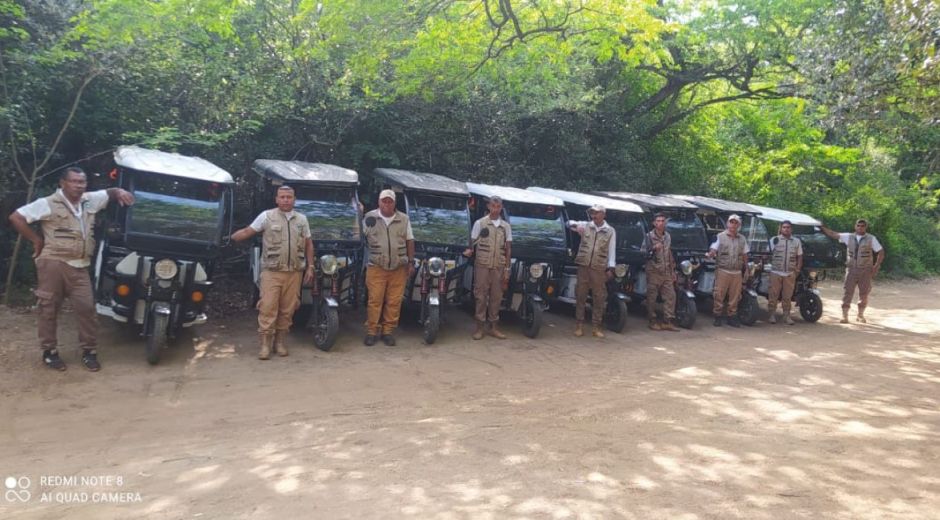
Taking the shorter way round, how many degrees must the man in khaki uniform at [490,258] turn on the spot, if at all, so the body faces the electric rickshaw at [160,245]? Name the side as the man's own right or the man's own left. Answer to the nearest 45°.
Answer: approximately 45° to the man's own right

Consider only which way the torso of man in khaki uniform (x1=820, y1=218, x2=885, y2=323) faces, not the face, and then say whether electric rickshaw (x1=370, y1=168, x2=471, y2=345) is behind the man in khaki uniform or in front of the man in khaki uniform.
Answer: in front

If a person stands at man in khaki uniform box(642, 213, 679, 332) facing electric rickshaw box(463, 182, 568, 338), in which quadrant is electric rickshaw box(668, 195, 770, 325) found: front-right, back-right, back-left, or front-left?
back-right

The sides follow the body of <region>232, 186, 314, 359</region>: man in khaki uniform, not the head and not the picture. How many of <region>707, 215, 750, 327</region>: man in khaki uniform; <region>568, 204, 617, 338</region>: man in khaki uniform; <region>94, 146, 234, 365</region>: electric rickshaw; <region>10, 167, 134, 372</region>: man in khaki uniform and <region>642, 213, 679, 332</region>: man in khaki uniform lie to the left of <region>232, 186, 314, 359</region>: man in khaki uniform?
3

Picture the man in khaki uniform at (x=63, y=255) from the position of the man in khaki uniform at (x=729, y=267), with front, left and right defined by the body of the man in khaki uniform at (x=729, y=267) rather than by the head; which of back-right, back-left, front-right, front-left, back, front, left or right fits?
front-right

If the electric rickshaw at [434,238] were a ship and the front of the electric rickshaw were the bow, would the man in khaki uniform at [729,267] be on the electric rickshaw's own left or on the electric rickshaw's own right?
on the electric rickshaw's own left

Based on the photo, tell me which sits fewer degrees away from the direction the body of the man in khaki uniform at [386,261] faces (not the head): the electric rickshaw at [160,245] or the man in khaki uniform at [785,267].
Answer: the electric rickshaw
